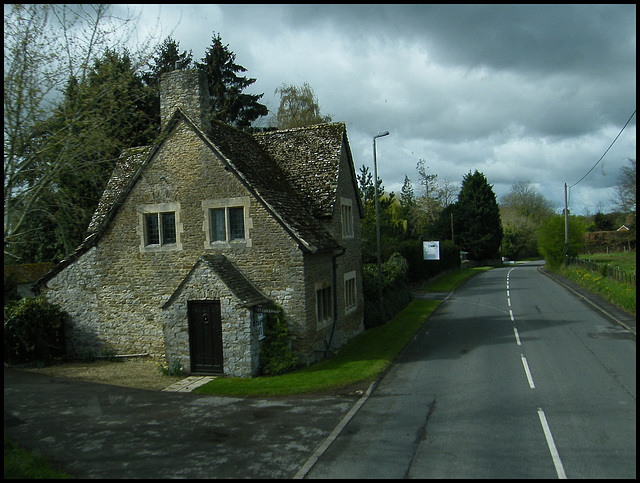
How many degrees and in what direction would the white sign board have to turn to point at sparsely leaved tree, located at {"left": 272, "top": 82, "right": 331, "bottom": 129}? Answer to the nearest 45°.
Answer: approximately 45° to its right

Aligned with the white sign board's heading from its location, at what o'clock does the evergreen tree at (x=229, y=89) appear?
The evergreen tree is roughly at 2 o'clock from the white sign board.

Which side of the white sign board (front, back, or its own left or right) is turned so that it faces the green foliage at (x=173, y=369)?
front

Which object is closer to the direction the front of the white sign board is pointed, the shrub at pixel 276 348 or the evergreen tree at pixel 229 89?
the shrub

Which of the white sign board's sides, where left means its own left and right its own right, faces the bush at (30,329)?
front

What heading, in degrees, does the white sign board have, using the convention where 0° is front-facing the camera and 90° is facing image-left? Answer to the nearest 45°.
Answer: approximately 0°

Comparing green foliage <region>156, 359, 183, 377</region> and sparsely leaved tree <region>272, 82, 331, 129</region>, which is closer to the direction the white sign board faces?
the green foliage

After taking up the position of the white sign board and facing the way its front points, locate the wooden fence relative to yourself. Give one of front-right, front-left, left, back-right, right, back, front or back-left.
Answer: front-left

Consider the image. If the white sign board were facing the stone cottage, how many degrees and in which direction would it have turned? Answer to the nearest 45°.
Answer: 0° — it already faces it
